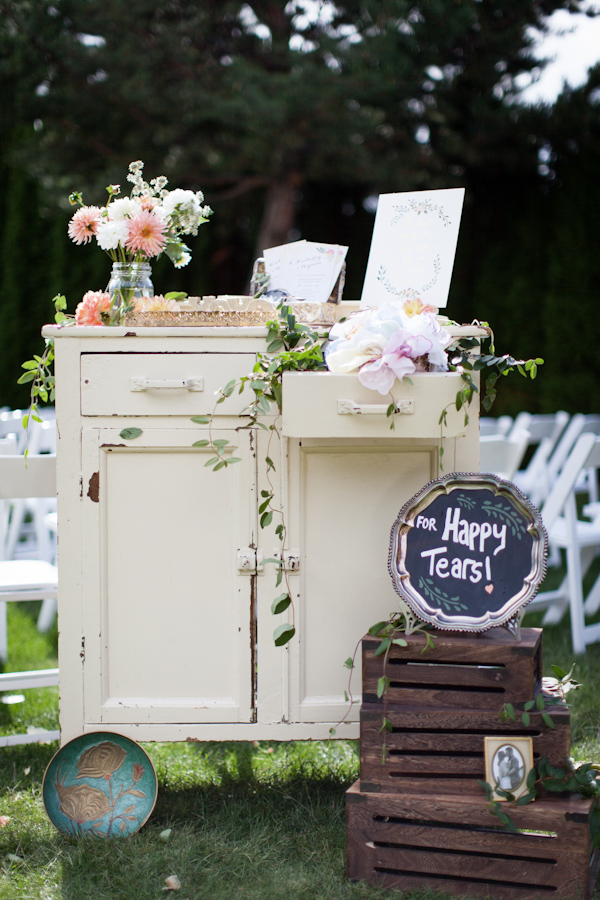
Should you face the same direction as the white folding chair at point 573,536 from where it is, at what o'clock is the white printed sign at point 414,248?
The white printed sign is roughly at 8 o'clock from the white folding chair.

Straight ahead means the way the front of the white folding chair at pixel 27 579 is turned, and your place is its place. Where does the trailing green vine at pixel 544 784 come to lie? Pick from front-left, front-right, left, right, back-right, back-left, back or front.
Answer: back-right

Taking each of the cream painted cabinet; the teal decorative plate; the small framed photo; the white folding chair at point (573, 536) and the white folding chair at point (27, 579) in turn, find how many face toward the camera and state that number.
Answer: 3

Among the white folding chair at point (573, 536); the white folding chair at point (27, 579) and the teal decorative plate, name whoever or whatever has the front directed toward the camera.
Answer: the teal decorative plate

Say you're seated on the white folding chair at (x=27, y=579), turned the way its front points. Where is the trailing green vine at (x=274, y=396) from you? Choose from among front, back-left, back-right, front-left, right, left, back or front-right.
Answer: back-right

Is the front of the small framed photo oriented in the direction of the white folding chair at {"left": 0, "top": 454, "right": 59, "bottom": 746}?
no

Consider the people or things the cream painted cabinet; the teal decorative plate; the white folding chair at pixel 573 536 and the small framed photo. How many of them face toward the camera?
3

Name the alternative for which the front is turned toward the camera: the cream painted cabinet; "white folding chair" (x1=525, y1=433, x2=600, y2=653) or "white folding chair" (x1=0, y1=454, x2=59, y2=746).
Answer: the cream painted cabinet

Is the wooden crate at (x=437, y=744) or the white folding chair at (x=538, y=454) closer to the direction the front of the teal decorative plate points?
the wooden crate

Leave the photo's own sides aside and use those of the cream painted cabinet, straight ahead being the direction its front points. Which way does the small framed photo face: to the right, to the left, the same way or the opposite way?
the same way

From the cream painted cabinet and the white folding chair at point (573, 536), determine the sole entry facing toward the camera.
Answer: the cream painted cabinet

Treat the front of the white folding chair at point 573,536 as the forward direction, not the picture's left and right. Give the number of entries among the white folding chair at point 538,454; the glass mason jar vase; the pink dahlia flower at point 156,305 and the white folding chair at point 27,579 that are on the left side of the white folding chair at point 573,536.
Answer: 3

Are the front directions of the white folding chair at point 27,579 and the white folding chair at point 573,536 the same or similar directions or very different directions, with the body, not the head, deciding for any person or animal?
same or similar directions

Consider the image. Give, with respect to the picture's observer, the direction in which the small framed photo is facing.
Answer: facing the viewer

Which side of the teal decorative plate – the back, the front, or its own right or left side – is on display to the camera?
front

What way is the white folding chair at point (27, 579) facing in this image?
away from the camera
